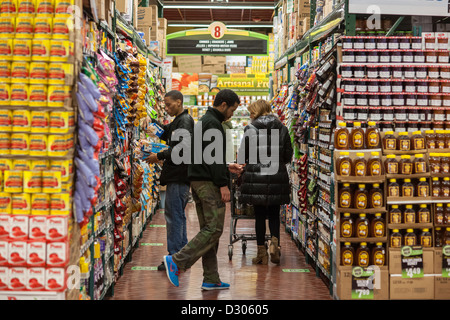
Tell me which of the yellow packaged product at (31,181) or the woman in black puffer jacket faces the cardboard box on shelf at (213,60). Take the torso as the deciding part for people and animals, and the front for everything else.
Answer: the woman in black puffer jacket
